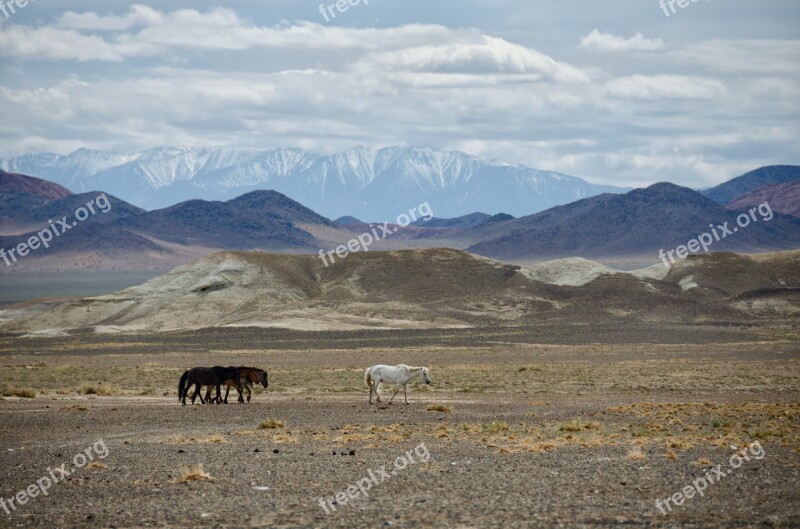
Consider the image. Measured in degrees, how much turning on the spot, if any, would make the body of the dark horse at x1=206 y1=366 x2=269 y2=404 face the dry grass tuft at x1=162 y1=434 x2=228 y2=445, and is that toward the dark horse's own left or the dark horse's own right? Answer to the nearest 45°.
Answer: approximately 90° to the dark horse's own right

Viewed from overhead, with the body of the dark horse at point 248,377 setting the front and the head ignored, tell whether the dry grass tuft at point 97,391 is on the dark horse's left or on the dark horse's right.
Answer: on the dark horse's left

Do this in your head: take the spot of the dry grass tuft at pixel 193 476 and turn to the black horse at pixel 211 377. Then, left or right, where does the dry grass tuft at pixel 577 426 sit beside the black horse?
right

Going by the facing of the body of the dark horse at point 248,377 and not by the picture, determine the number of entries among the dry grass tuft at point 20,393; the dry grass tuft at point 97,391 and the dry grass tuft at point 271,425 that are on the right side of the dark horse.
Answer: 1

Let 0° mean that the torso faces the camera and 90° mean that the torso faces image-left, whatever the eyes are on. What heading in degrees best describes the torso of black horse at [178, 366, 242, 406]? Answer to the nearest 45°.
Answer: approximately 270°

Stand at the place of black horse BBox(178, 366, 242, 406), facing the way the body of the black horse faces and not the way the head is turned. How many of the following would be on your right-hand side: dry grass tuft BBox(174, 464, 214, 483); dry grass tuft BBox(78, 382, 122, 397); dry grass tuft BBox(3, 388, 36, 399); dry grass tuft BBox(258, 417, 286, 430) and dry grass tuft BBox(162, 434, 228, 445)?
3

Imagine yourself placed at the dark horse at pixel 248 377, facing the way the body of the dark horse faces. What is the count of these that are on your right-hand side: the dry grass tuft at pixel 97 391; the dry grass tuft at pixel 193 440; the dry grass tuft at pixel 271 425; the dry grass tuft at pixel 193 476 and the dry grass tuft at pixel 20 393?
3

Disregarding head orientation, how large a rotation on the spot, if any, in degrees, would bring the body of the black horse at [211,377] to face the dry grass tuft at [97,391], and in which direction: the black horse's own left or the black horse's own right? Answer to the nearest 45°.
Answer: approximately 135° to the black horse's own left

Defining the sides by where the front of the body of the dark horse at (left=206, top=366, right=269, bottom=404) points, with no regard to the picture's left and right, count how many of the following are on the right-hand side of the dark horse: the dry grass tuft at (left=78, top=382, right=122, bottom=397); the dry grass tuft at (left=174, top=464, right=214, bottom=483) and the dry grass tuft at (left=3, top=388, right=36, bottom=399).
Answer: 1

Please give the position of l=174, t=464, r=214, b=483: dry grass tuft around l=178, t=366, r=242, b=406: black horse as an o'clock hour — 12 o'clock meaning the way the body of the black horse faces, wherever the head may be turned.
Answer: The dry grass tuft is roughly at 3 o'clock from the black horse.

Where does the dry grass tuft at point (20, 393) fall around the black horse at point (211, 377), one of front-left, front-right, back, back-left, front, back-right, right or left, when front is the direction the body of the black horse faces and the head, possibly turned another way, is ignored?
back-left

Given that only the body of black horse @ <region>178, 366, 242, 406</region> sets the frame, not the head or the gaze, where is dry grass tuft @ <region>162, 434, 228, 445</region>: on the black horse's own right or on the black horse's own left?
on the black horse's own right

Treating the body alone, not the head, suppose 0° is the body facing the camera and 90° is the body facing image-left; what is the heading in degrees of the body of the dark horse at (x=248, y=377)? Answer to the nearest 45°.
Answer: approximately 270°

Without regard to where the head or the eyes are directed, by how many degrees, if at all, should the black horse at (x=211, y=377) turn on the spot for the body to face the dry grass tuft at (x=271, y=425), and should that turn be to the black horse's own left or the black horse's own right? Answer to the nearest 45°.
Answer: approximately 90° to the black horse's own right

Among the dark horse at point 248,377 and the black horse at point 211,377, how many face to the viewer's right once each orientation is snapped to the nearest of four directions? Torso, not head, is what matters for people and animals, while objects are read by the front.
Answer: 2
